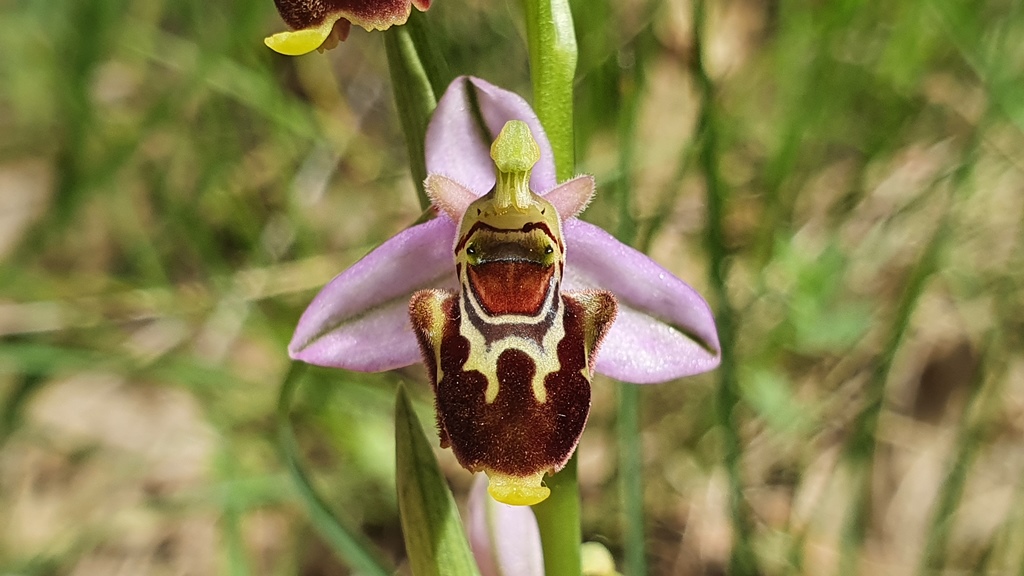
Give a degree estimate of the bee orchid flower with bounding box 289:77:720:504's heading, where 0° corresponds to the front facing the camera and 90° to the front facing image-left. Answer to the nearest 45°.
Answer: approximately 0°
